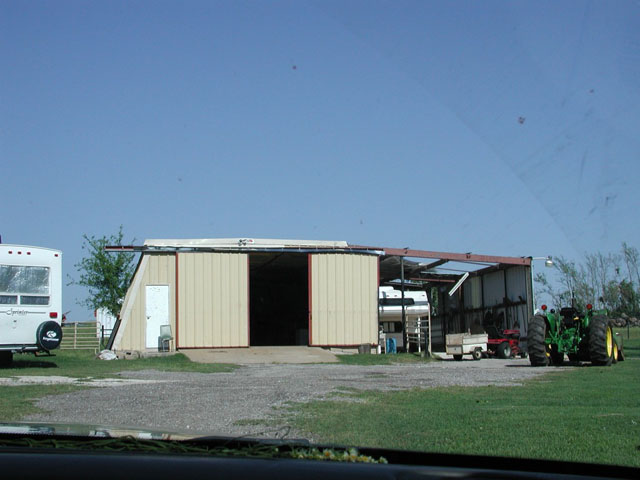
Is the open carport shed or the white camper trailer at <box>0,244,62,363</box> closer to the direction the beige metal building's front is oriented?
the white camper trailer

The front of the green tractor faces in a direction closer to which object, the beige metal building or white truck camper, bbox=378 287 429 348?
the white truck camper

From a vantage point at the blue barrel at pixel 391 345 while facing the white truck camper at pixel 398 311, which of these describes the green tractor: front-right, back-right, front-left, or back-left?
back-right

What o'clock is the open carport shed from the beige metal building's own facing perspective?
The open carport shed is roughly at 8 o'clock from the beige metal building.

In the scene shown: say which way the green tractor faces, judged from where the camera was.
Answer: facing away from the viewer and to the right of the viewer

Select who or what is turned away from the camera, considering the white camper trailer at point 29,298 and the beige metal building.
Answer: the white camper trailer

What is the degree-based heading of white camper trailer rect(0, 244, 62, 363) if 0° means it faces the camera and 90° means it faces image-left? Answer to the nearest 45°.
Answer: approximately 180°

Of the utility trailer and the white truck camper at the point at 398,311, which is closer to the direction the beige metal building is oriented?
the utility trailer

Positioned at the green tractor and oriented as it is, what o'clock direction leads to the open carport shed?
The open carport shed is roughly at 10 o'clock from the green tractor.

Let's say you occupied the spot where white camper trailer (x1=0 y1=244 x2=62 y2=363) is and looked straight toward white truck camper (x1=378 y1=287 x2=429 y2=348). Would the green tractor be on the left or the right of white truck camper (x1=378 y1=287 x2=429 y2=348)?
right

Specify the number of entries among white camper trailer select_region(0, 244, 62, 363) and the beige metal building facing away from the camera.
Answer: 1

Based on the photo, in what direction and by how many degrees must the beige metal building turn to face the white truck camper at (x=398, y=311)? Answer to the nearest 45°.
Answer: approximately 135° to its left

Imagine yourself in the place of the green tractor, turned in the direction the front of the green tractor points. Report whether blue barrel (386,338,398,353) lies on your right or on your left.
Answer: on your left

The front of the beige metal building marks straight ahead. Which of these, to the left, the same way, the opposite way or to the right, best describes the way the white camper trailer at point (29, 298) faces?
the opposite way
